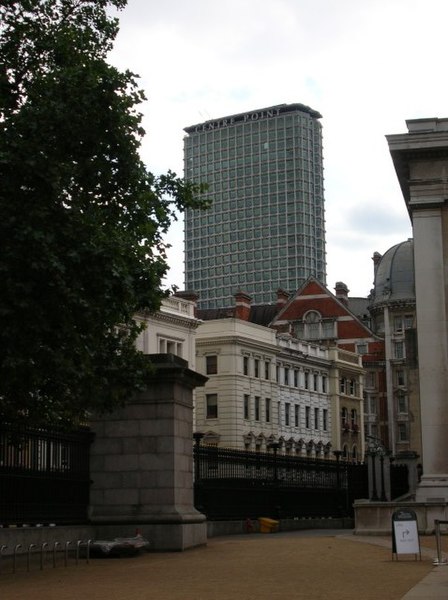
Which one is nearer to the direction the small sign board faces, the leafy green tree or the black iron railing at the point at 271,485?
the leafy green tree

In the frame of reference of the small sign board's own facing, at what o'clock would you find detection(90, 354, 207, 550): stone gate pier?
The stone gate pier is roughly at 4 o'clock from the small sign board.

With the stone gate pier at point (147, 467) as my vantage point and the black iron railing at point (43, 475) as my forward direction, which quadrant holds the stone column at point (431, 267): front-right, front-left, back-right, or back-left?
back-right

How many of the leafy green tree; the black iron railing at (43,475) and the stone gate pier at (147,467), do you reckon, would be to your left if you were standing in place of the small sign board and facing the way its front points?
0

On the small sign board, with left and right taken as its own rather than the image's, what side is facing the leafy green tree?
right

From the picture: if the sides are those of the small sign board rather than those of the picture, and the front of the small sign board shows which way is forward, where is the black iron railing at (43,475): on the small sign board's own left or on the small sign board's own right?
on the small sign board's own right

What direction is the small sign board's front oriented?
toward the camera

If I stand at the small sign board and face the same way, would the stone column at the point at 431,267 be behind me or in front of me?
behind
